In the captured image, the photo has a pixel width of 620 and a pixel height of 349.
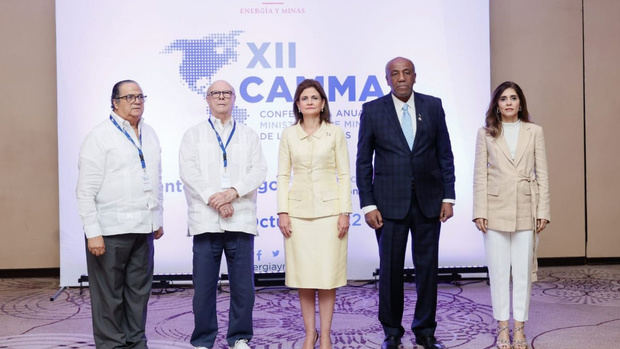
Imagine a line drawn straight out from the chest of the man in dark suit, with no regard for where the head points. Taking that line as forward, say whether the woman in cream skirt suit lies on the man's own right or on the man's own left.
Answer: on the man's own right

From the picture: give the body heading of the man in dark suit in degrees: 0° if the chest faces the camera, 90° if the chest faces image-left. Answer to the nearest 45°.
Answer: approximately 0°

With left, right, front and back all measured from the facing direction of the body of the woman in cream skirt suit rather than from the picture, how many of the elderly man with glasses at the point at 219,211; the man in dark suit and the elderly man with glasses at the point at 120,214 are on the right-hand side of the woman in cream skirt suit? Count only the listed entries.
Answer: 2

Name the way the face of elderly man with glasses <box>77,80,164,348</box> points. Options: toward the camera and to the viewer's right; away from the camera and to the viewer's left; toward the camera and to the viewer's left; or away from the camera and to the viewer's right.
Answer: toward the camera and to the viewer's right

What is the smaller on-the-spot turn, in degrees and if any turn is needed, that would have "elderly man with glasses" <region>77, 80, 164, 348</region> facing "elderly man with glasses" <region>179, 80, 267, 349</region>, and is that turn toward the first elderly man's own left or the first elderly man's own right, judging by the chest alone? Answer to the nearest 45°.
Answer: approximately 45° to the first elderly man's own left

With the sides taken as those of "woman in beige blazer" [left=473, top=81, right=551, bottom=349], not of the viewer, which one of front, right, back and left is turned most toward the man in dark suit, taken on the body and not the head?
right

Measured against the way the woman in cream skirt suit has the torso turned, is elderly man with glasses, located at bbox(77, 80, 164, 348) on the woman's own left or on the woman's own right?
on the woman's own right

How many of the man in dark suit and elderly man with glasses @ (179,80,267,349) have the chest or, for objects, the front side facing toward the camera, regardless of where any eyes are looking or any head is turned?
2

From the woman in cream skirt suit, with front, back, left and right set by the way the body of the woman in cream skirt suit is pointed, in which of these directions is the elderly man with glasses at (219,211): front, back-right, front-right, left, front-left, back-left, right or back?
right
